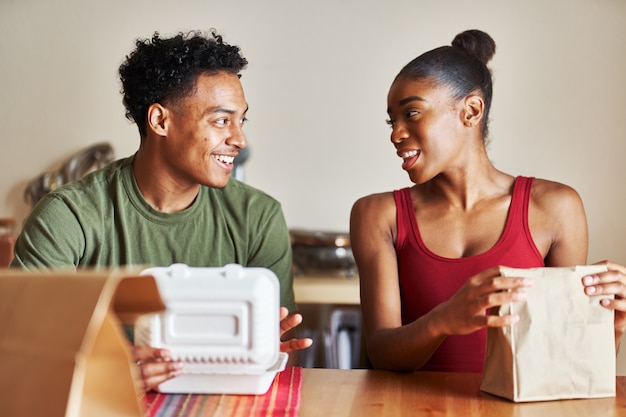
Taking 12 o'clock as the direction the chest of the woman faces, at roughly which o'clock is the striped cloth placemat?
The striped cloth placemat is roughly at 1 o'clock from the woman.

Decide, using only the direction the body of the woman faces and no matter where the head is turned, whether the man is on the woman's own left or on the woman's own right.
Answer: on the woman's own right

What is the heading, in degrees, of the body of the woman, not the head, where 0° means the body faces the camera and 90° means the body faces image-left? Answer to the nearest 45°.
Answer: approximately 0°

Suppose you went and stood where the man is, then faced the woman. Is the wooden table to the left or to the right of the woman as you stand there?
right

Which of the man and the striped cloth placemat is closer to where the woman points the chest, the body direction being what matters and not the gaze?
the striped cloth placemat
